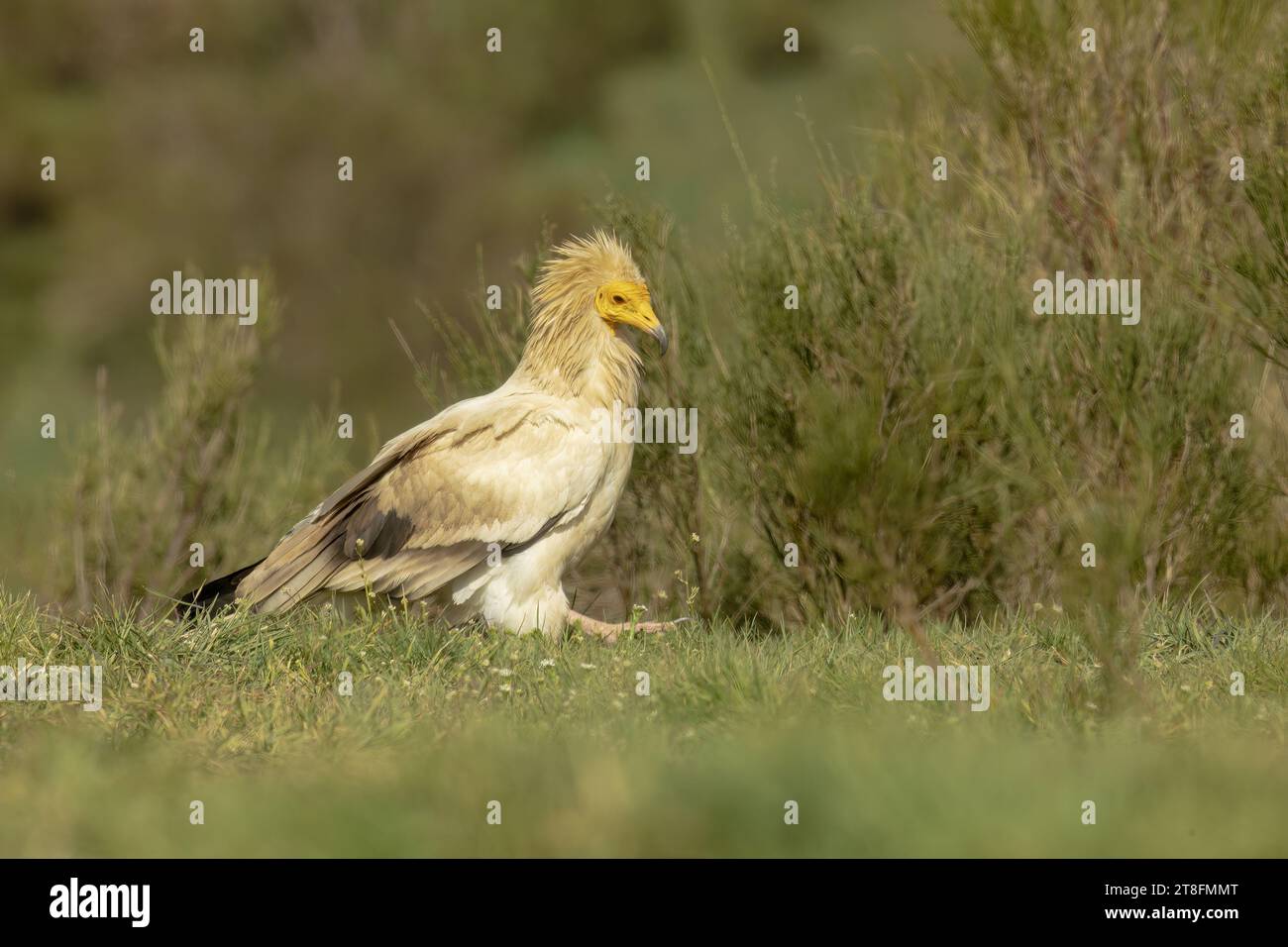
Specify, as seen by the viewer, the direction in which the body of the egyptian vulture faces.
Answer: to the viewer's right
